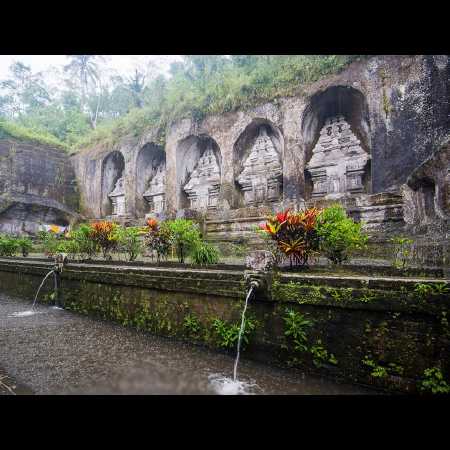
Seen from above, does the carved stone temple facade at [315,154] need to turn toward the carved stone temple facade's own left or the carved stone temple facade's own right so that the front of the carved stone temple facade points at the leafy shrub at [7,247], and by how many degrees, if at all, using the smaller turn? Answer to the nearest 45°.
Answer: approximately 45° to the carved stone temple facade's own right

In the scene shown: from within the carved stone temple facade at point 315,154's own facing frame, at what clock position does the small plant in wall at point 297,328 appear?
The small plant in wall is roughly at 11 o'clock from the carved stone temple facade.

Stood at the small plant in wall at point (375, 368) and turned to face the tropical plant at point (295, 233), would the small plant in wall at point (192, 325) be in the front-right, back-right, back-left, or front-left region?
front-left

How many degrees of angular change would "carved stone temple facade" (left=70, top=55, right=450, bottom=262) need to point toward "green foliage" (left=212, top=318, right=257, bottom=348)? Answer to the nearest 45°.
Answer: approximately 45° to its left

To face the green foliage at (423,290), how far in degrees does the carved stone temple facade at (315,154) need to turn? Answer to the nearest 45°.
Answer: approximately 45° to its left

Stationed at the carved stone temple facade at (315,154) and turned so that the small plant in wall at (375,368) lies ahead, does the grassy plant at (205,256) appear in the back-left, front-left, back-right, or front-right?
front-right

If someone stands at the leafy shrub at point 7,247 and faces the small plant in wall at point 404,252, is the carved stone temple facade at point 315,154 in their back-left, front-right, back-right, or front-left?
front-left

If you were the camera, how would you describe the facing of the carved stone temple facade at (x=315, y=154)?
facing the viewer and to the left of the viewer

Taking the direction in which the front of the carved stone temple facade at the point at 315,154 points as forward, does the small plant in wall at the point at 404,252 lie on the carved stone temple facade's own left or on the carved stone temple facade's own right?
on the carved stone temple facade's own left

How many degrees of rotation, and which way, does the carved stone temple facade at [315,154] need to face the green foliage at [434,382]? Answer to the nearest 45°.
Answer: approximately 45° to its left
